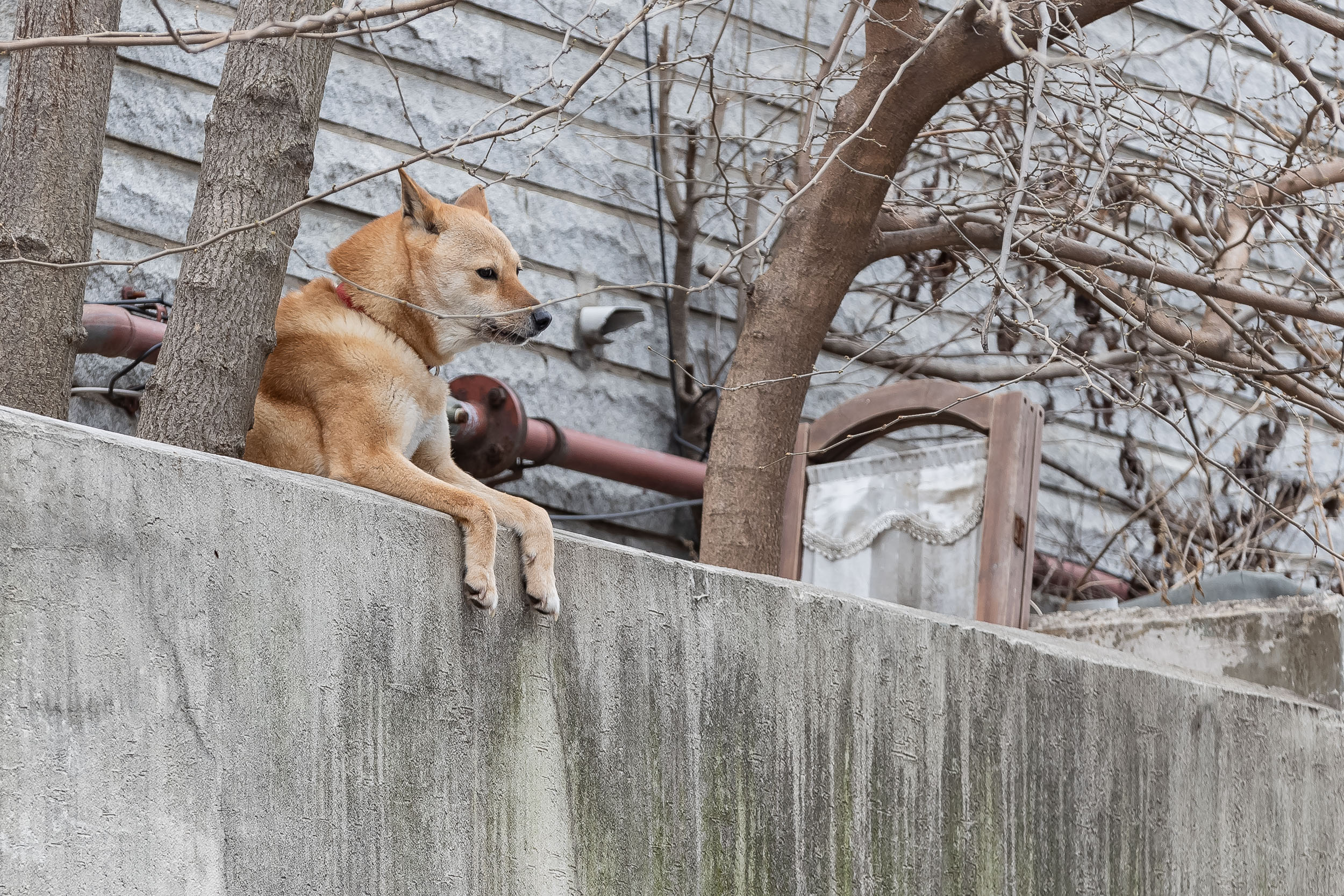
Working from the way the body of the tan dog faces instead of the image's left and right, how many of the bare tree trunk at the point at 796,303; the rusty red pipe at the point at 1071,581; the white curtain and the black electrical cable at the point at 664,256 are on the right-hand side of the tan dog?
0

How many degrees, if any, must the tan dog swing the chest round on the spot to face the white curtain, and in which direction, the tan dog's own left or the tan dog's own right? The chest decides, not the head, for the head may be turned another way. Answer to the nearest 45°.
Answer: approximately 90° to the tan dog's own left

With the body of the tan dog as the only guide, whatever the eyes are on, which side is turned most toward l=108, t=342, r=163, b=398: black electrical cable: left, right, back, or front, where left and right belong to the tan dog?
back

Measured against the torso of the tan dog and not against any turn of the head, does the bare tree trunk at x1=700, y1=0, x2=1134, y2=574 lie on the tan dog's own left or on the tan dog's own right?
on the tan dog's own left

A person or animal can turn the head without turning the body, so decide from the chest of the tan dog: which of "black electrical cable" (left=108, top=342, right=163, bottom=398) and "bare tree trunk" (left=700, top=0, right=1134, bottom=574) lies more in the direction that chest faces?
the bare tree trunk

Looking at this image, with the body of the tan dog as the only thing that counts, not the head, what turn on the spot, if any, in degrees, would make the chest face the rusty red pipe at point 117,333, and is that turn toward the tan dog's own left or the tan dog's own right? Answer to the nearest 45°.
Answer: approximately 180°

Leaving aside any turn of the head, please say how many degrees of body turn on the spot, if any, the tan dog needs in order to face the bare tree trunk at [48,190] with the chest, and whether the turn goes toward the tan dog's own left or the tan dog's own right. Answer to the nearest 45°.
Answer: approximately 135° to the tan dog's own right

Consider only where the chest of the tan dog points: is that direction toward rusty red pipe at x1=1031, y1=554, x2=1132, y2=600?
no

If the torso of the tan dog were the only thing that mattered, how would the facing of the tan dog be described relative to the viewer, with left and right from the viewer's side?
facing the viewer and to the right of the viewer

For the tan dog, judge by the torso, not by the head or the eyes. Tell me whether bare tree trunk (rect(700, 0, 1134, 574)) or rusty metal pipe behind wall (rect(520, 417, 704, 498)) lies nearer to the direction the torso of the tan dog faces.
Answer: the bare tree trunk
